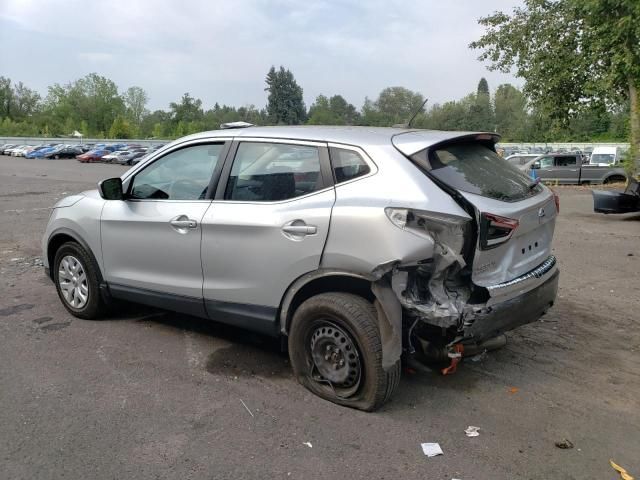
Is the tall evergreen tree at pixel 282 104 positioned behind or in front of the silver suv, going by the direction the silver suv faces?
in front

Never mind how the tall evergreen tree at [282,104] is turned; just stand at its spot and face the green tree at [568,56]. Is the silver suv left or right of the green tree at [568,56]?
right

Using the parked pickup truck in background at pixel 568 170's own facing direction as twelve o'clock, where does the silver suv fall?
The silver suv is roughly at 9 o'clock from the parked pickup truck in background.

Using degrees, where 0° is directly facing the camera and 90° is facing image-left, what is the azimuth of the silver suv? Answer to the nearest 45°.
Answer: approximately 135°

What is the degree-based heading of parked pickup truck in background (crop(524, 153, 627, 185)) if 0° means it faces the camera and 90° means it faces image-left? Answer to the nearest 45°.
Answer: approximately 90°

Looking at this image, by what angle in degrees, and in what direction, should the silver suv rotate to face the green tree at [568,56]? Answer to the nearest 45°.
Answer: approximately 90° to its right

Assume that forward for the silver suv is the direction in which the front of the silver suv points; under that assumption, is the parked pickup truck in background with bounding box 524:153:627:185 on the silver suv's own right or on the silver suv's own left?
on the silver suv's own right
